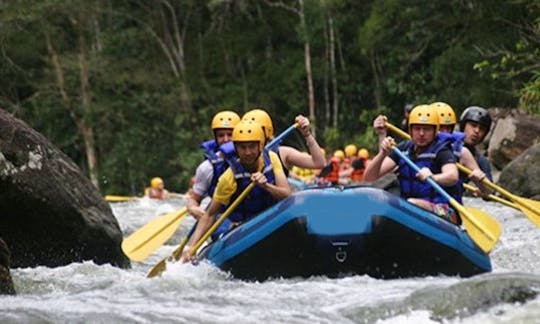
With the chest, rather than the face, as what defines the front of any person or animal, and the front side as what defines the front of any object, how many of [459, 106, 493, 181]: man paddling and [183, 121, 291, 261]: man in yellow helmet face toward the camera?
2

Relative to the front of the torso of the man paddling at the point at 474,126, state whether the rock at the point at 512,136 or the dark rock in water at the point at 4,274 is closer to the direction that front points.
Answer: the dark rock in water

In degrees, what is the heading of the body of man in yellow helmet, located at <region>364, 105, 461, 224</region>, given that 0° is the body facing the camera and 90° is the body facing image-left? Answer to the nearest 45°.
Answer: approximately 0°
